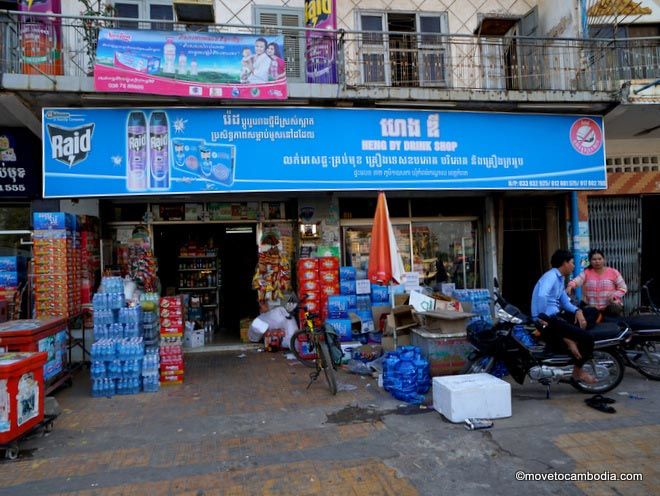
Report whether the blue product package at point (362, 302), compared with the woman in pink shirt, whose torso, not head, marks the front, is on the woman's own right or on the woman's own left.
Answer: on the woman's own right

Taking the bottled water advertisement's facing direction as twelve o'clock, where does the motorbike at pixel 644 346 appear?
The motorbike is roughly at 10 o'clock from the bottled water advertisement.

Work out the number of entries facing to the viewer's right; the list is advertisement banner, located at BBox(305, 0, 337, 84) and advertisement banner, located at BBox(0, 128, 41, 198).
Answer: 0

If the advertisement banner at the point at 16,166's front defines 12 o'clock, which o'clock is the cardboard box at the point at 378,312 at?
The cardboard box is roughly at 10 o'clock from the advertisement banner.

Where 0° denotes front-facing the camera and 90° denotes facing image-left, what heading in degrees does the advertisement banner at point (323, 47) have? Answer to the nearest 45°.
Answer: approximately 0°
